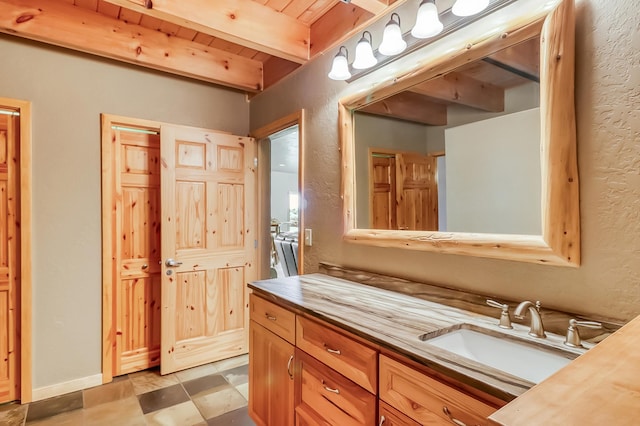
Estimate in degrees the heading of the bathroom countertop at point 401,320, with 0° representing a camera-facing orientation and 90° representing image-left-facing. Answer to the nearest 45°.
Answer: approximately 45°

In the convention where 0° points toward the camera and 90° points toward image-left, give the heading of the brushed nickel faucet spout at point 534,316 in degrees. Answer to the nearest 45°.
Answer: approximately 45°

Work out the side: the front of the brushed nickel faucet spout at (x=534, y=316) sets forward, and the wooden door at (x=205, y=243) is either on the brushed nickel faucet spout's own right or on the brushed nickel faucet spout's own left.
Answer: on the brushed nickel faucet spout's own right

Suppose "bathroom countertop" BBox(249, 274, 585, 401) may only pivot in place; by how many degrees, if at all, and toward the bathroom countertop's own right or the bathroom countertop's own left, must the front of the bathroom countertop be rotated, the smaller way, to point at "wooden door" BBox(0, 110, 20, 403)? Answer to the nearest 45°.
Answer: approximately 45° to the bathroom countertop's own right

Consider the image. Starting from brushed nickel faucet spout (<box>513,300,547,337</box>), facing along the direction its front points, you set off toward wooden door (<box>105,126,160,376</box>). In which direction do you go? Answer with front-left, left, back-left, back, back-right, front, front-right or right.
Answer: front-right

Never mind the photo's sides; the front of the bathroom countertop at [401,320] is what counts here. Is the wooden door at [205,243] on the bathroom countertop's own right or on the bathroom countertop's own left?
on the bathroom countertop's own right
